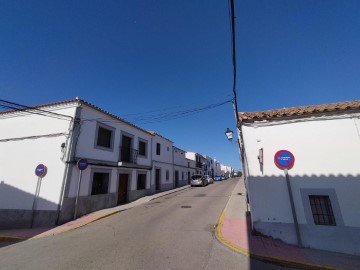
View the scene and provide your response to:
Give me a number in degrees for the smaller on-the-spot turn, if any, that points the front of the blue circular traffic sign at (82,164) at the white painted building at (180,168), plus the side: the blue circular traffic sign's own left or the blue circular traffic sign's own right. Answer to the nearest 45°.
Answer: approximately 135° to the blue circular traffic sign's own left

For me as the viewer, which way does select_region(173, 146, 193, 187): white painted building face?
facing the viewer and to the right of the viewer

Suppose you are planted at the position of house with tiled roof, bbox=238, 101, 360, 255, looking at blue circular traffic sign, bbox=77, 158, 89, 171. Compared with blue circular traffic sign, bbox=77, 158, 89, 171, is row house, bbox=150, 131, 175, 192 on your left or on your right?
right

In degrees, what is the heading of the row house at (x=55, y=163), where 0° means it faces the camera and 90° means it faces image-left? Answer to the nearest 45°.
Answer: approximately 315°

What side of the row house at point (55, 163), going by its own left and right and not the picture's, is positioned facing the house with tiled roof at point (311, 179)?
front

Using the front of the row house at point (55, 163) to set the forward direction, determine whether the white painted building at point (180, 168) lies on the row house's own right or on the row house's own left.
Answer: on the row house's own left

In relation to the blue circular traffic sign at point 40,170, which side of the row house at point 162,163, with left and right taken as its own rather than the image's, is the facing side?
right

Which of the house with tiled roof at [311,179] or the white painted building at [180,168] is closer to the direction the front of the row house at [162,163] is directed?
the house with tiled roof

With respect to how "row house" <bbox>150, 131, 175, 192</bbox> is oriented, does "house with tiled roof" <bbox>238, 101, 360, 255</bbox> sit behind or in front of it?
in front

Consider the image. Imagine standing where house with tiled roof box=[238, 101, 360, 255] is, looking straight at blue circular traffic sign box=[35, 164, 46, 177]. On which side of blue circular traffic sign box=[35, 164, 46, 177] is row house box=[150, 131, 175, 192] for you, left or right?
right
